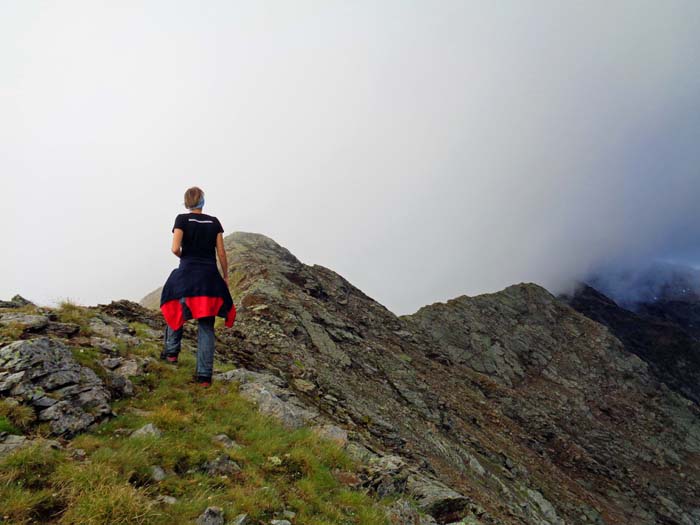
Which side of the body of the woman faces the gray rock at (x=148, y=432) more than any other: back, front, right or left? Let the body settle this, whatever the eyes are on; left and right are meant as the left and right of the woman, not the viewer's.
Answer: back

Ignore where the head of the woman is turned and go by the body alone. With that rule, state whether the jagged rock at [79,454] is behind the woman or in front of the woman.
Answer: behind

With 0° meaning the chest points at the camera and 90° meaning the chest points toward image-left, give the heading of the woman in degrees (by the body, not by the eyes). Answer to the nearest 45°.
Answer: approximately 180°

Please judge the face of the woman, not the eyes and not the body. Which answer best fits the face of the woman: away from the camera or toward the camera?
away from the camera

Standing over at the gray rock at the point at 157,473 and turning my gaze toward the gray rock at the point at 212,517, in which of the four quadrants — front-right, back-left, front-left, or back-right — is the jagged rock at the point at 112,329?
back-left

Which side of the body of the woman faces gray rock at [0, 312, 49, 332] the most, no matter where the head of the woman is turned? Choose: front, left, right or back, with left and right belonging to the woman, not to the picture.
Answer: left

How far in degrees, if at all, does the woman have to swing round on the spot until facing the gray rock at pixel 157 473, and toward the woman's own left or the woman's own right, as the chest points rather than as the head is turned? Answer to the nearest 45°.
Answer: approximately 180°

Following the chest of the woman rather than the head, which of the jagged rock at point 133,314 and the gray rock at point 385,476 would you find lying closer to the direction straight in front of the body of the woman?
the jagged rock

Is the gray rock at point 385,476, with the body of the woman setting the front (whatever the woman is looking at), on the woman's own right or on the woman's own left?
on the woman's own right
